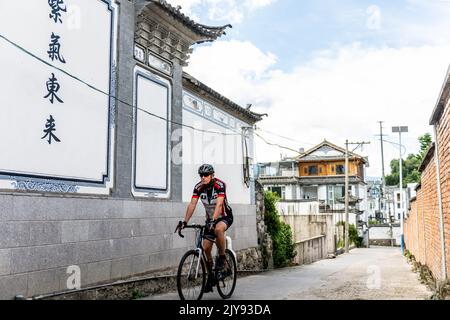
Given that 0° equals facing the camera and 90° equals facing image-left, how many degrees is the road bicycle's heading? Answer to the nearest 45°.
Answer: approximately 45°

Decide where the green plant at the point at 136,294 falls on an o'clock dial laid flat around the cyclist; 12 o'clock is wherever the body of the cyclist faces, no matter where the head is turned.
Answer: The green plant is roughly at 3 o'clock from the cyclist.

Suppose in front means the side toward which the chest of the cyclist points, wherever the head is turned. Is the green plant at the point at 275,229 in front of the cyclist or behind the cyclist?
behind

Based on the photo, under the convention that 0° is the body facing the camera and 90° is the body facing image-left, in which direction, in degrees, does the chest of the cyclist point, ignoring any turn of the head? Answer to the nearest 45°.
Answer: approximately 45°

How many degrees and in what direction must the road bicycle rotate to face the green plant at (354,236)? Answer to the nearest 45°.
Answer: approximately 135° to its right

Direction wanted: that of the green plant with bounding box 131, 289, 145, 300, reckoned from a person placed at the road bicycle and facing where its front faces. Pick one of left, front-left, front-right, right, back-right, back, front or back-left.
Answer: right
